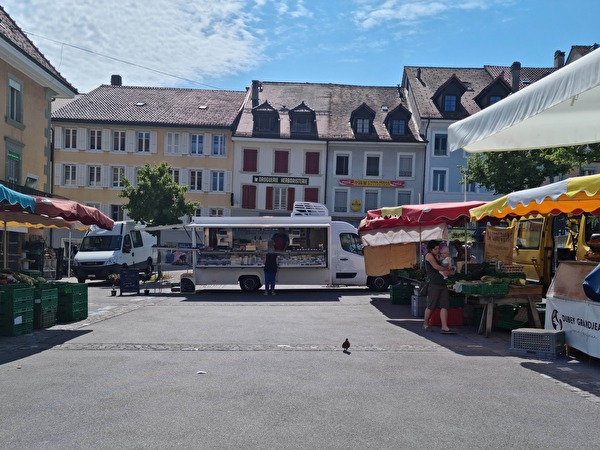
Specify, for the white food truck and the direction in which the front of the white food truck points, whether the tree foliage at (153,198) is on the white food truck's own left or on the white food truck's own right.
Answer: on the white food truck's own left

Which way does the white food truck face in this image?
to the viewer's right

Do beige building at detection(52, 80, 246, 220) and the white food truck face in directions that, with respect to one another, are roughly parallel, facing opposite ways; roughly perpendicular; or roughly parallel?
roughly perpendicular

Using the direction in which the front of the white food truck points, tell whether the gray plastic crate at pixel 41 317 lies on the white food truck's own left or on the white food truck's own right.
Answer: on the white food truck's own right

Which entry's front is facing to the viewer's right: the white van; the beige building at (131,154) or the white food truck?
the white food truck

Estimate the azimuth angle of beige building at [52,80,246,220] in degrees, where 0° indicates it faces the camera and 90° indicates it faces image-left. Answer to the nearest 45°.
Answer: approximately 0°

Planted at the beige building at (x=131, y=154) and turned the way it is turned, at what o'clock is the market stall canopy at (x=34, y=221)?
The market stall canopy is roughly at 12 o'clock from the beige building.

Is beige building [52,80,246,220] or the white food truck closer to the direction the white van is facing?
the white food truck

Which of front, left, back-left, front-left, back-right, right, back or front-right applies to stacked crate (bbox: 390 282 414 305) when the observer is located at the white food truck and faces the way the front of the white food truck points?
front-right

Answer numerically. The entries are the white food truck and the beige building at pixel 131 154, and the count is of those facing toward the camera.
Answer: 1
